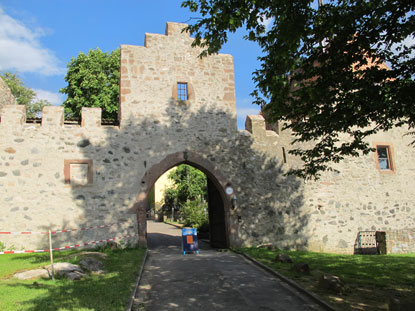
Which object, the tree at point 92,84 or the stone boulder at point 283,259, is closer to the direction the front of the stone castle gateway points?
the stone boulder

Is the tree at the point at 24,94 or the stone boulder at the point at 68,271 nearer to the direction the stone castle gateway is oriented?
the stone boulder

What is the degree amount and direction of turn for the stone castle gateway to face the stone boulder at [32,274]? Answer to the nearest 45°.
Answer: approximately 45° to its right

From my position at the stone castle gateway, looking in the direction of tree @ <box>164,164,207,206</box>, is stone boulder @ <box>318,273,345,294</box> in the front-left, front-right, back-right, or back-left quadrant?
back-right

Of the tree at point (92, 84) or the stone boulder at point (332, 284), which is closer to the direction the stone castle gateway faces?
the stone boulder

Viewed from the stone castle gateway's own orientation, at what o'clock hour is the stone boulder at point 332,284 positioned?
The stone boulder is roughly at 11 o'clock from the stone castle gateway.

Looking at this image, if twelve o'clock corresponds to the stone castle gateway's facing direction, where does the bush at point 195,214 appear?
The bush is roughly at 6 o'clock from the stone castle gateway.

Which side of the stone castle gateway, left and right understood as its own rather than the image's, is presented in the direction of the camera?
front

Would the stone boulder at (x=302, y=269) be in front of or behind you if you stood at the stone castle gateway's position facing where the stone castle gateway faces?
in front

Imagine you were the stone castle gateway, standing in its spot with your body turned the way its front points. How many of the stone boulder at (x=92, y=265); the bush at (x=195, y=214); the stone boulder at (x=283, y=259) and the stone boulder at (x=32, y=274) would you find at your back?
1

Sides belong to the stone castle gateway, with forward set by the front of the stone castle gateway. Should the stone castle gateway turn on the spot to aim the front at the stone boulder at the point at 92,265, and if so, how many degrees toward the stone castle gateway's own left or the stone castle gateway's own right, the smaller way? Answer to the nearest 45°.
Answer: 0° — it already faces it

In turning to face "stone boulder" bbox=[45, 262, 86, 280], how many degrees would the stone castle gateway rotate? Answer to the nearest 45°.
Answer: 0° — it already faces it

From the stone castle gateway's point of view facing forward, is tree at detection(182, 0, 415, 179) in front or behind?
in front
